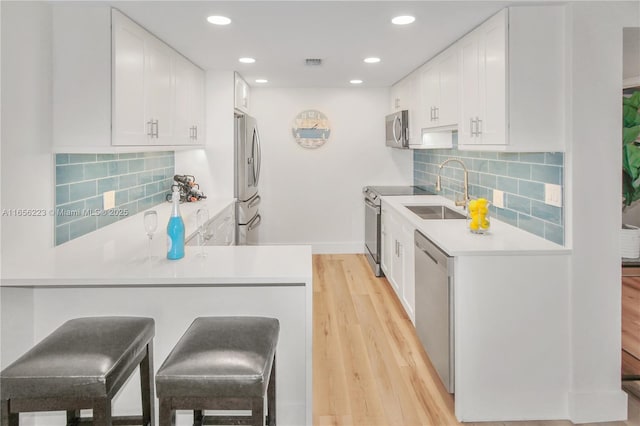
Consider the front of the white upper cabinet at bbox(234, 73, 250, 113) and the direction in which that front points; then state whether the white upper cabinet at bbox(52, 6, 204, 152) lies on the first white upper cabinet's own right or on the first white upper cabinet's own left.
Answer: on the first white upper cabinet's own right

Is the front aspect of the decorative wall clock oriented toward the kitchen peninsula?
yes

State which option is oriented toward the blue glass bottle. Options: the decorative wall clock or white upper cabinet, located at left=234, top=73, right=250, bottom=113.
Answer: the decorative wall clock

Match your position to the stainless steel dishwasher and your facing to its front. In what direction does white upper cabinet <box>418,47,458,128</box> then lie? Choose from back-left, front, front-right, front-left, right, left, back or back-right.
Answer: right

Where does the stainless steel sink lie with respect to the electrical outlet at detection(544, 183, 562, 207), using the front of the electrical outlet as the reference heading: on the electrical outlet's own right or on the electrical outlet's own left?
on the electrical outlet's own right

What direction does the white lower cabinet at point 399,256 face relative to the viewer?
to the viewer's left

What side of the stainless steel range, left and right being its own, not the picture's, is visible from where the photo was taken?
left

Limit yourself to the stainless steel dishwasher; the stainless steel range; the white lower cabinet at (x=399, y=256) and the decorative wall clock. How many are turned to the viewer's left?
3

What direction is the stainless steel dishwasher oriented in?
to the viewer's left

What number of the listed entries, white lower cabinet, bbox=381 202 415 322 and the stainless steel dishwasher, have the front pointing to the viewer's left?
2

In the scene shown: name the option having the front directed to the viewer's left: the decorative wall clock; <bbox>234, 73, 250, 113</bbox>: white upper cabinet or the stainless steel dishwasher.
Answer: the stainless steel dishwasher

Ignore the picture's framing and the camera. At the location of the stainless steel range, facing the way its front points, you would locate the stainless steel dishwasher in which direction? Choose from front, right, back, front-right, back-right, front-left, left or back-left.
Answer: left

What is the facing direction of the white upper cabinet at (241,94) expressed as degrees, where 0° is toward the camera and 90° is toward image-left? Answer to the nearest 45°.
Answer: approximately 270°

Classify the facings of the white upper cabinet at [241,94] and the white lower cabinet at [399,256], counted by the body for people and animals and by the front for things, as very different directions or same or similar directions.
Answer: very different directions

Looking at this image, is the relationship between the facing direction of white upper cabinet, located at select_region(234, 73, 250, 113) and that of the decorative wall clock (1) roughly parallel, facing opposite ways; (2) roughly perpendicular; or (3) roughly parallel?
roughly perpendicular
